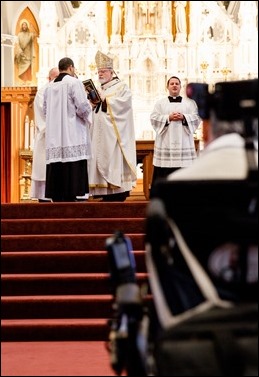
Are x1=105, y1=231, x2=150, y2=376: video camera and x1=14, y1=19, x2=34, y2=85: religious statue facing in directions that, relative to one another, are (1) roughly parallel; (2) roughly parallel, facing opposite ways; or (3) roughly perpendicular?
roughly parallel, facing opposite ways

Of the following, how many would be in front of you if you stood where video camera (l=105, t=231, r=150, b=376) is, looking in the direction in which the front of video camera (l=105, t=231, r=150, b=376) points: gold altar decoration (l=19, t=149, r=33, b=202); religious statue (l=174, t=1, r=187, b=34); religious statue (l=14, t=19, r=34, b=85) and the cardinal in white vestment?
4

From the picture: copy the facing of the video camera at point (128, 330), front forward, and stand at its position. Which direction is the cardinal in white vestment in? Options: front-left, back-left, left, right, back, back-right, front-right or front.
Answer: front

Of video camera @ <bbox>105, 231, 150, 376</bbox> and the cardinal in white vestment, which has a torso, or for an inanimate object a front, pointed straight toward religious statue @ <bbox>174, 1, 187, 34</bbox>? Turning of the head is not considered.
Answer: the video camera

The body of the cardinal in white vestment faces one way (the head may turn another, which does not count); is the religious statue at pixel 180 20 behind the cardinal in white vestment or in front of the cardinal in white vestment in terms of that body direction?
behind

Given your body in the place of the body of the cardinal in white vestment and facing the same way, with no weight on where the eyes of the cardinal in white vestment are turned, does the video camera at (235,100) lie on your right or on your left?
on your left

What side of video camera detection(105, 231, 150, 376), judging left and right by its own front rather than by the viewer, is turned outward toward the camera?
back

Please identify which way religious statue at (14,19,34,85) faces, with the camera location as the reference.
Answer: facing the viewer

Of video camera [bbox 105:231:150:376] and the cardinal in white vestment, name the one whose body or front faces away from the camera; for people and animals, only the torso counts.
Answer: the video camera

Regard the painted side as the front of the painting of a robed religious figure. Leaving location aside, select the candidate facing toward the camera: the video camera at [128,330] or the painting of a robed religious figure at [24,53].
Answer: the painting of a robed religious figure

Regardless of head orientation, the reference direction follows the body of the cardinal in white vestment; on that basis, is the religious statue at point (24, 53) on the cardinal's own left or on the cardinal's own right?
on the cardinal's own right

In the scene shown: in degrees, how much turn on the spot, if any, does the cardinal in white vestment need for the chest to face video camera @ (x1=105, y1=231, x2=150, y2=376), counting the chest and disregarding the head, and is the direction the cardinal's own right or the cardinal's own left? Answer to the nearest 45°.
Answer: approximately 45° to the cardinal's own left

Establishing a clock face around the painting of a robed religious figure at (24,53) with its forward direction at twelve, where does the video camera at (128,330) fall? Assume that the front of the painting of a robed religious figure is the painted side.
The video camera is roughly at 12 o'clock from the painting of a robed religious figure.

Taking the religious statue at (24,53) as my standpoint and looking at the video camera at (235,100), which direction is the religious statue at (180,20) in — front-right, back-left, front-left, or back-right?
front-left
